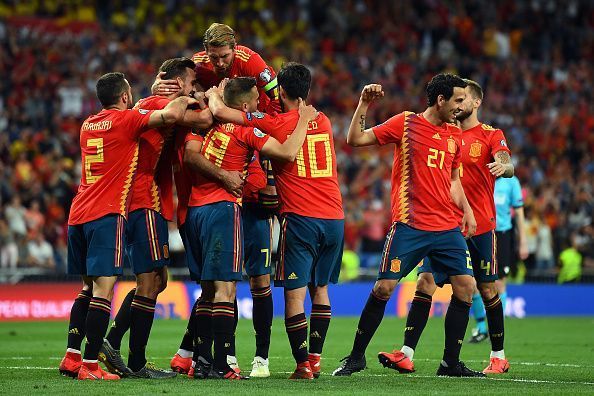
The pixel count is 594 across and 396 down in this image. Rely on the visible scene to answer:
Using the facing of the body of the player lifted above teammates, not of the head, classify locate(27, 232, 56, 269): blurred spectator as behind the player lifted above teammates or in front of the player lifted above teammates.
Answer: behind

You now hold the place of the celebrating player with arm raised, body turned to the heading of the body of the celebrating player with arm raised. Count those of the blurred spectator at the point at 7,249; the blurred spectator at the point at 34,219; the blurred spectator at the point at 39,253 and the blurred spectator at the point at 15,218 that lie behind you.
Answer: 4

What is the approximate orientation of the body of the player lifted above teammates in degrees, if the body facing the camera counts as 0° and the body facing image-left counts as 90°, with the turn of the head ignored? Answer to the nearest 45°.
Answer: approximately 0°

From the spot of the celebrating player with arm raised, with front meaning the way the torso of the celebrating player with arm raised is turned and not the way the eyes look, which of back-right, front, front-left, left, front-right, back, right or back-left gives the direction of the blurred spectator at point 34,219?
back

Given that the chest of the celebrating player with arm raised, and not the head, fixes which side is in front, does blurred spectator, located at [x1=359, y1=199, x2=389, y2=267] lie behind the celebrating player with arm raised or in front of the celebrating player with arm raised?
behind

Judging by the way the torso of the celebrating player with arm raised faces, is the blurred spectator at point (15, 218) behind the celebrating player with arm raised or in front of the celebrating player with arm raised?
behind
